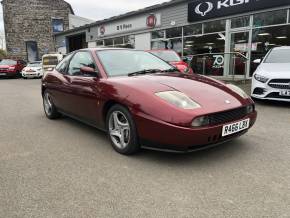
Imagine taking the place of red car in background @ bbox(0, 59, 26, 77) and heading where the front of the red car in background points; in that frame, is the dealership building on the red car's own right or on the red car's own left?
on the red car's own left

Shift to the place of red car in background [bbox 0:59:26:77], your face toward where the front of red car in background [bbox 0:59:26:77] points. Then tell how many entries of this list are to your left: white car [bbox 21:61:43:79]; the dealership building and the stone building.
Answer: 2

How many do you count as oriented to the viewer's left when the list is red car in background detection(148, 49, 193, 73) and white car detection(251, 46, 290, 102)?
0

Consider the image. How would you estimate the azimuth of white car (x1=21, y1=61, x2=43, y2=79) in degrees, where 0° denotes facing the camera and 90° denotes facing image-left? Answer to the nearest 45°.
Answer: approximately 45°

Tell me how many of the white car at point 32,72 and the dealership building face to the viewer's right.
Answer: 0

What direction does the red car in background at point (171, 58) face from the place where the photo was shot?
facing the viewer and to the right of the viewer

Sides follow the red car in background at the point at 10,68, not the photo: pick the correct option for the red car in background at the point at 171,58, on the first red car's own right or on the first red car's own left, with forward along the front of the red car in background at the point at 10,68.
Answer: on the first red car's own left

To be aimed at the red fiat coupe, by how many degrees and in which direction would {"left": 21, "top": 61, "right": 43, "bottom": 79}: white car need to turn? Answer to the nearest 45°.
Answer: approximately 45° to its left

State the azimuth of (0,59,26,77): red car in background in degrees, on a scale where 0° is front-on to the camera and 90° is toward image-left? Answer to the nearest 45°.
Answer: approximately 45°

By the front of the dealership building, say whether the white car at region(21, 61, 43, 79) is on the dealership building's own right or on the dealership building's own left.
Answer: on the dealership building's own right

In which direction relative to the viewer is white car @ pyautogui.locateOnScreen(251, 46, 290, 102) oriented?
toward the camera

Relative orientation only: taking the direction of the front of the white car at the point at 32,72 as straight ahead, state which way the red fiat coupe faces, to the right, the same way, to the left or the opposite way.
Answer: to the left
